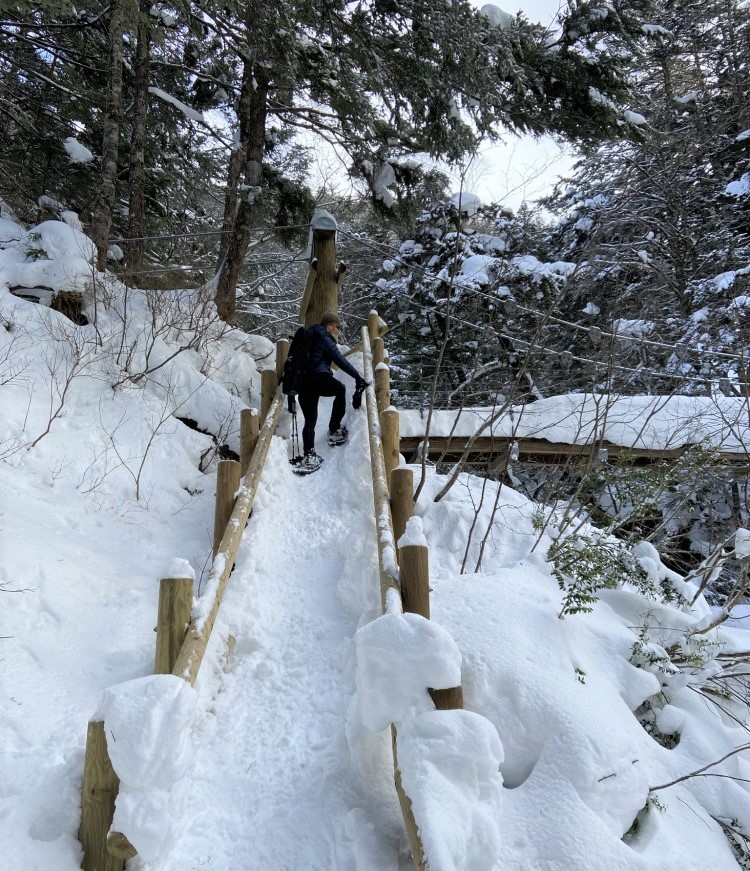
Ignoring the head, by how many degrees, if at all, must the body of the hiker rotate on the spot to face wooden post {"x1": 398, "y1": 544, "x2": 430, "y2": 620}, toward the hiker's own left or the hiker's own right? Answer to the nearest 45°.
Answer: approximately 90° to the hiker's own right

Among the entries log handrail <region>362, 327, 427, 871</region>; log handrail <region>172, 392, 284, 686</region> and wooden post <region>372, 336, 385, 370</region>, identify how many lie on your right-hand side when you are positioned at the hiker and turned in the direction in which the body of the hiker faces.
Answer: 2

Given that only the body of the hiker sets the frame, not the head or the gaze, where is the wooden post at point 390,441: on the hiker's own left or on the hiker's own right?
on the hiker's own right

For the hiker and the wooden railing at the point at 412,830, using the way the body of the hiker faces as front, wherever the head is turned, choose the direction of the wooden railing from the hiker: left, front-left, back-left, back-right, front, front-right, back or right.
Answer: right

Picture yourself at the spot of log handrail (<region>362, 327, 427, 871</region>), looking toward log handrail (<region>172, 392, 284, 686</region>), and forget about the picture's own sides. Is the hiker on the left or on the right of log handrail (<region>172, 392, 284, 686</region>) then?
right

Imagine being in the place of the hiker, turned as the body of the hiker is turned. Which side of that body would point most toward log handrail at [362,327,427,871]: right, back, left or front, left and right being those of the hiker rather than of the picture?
right

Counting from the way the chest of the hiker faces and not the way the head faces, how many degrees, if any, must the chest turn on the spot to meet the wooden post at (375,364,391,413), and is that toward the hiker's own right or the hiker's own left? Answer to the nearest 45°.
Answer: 0° — they already face it
